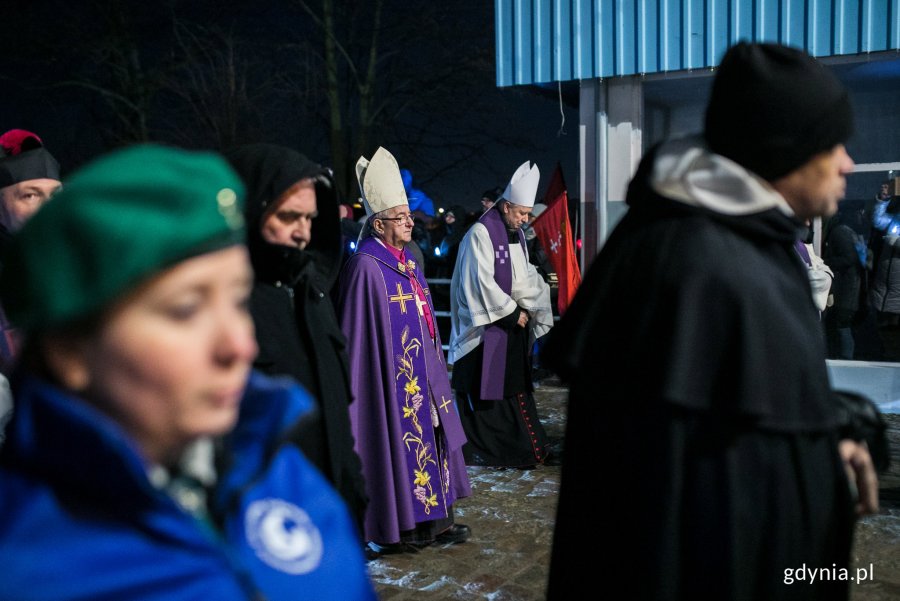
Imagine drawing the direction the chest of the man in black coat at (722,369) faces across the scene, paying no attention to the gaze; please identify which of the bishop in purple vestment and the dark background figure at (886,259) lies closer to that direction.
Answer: the dark background figure

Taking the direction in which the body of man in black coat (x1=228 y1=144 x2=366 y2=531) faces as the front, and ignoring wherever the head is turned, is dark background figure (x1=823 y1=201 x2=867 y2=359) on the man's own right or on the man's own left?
on the man's own left

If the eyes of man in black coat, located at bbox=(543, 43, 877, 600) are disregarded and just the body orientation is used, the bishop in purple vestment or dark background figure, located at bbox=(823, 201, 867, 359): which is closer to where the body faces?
the dark background figure

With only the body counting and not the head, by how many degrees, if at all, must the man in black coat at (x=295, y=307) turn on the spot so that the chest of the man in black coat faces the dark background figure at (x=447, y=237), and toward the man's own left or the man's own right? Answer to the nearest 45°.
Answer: approximately 135° to the man's own left

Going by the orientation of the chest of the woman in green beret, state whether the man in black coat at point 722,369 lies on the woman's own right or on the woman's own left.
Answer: on the woman's own left

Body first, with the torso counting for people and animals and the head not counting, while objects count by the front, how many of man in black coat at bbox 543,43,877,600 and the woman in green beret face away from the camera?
0

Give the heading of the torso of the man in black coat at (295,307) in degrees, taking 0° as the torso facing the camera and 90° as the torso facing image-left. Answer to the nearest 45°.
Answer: approximately 315°

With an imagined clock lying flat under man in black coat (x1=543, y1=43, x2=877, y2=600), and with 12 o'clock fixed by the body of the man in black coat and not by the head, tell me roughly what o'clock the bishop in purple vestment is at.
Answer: The bishop in purple vestment is roughly at 8 o'clock from the man in black coat.
